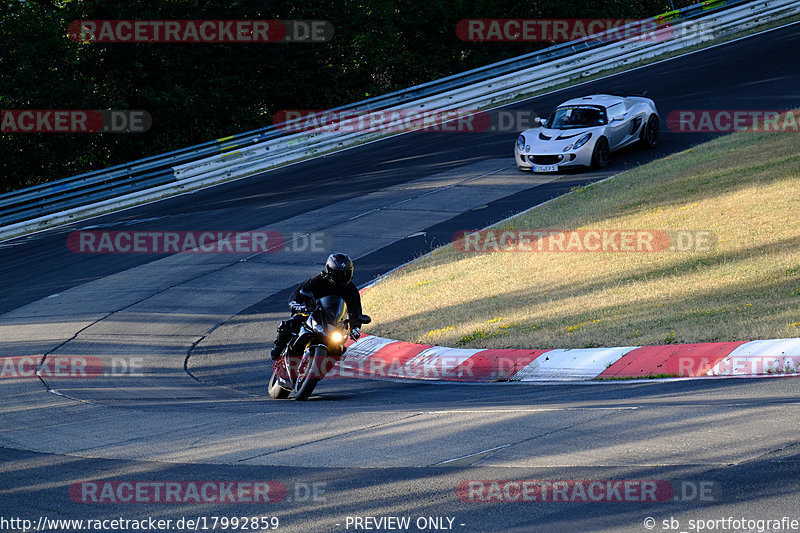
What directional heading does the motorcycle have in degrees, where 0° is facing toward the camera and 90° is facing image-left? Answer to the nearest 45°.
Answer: approximately 315°

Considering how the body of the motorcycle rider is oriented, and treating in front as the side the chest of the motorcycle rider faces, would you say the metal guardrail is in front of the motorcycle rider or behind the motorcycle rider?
behind

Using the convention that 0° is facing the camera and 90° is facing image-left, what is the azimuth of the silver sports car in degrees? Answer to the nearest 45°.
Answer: approximately 45°

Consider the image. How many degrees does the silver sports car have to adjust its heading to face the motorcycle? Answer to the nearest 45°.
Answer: approximately 45° to its left

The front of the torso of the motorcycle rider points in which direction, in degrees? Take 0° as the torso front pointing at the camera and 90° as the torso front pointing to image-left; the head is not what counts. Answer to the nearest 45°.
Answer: approximately 315°

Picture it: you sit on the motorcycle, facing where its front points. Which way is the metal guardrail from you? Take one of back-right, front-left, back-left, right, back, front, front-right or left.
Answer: back-left
